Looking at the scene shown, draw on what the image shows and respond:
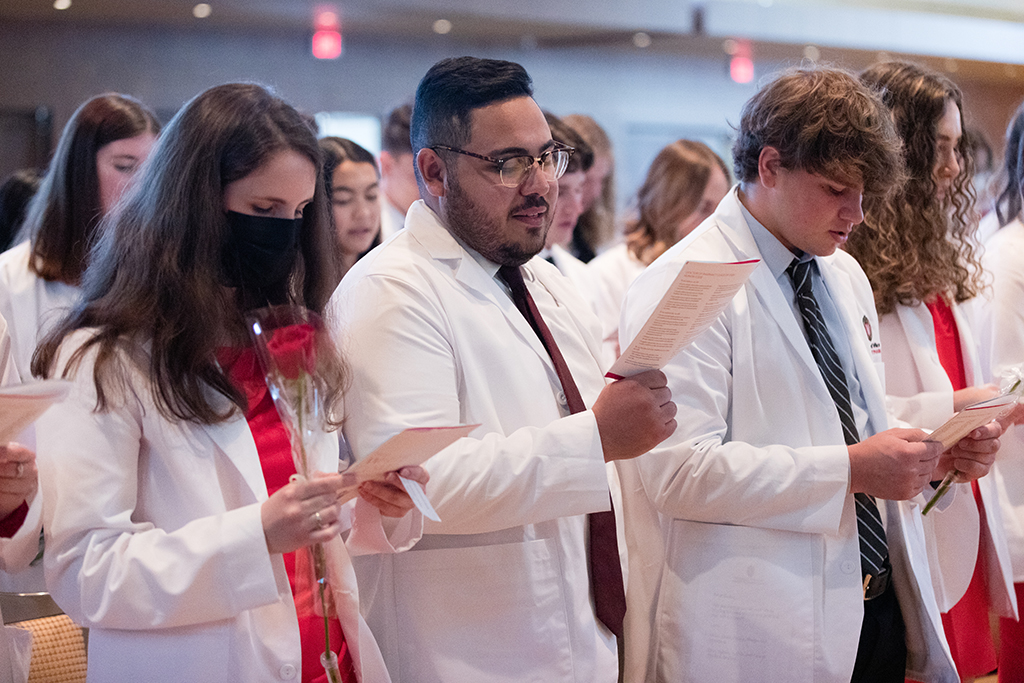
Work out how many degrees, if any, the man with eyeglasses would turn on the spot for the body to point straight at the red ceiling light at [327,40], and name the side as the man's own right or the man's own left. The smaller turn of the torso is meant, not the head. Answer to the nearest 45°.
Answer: approximately 135° to the man's own left

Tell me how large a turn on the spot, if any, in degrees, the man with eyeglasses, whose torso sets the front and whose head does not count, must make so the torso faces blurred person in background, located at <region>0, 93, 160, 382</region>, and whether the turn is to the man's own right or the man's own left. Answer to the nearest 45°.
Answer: approximately 180°

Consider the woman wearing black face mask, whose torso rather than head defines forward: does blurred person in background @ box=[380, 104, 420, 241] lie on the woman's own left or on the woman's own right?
on the woman's own left

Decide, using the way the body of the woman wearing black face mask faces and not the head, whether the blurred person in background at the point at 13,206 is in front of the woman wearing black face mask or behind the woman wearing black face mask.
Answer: behind

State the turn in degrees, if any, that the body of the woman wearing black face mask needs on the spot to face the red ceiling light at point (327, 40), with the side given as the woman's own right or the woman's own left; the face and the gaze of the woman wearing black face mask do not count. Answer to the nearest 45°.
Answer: approximately 135° to the woman's own left

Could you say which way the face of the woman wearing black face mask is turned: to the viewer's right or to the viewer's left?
to the viewer's right
